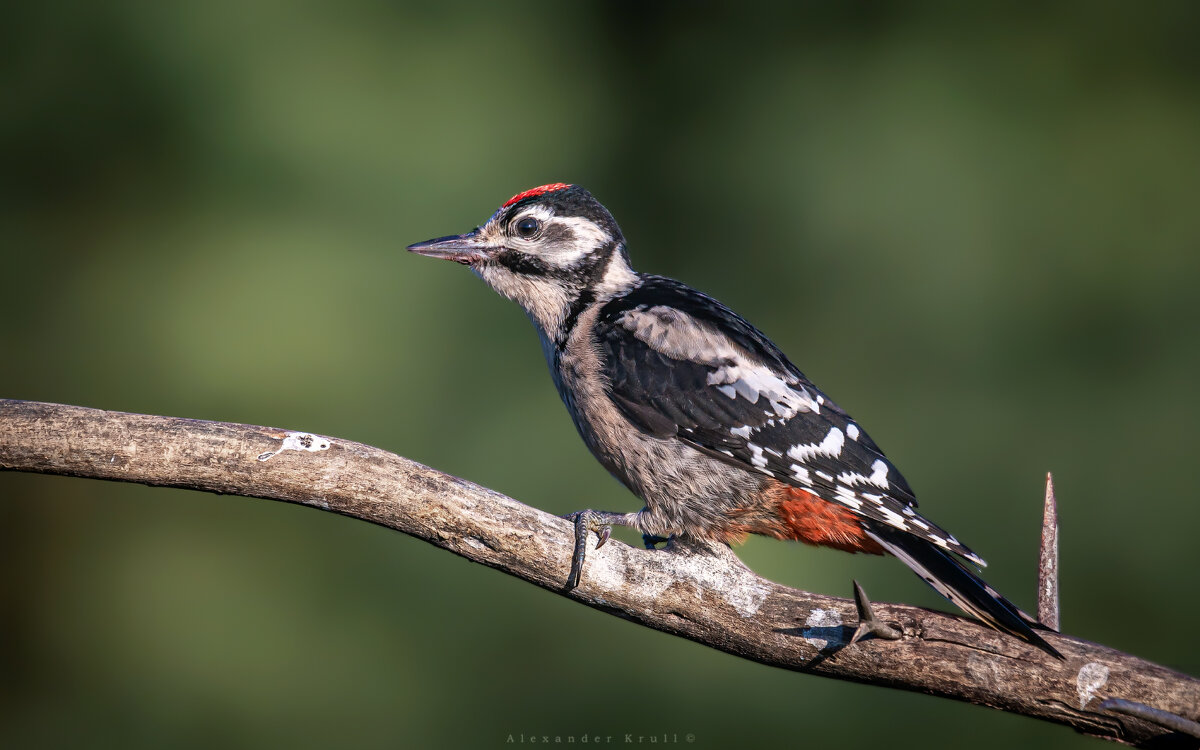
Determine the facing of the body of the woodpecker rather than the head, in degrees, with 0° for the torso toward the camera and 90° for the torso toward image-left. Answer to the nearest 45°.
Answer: approximately 90°
